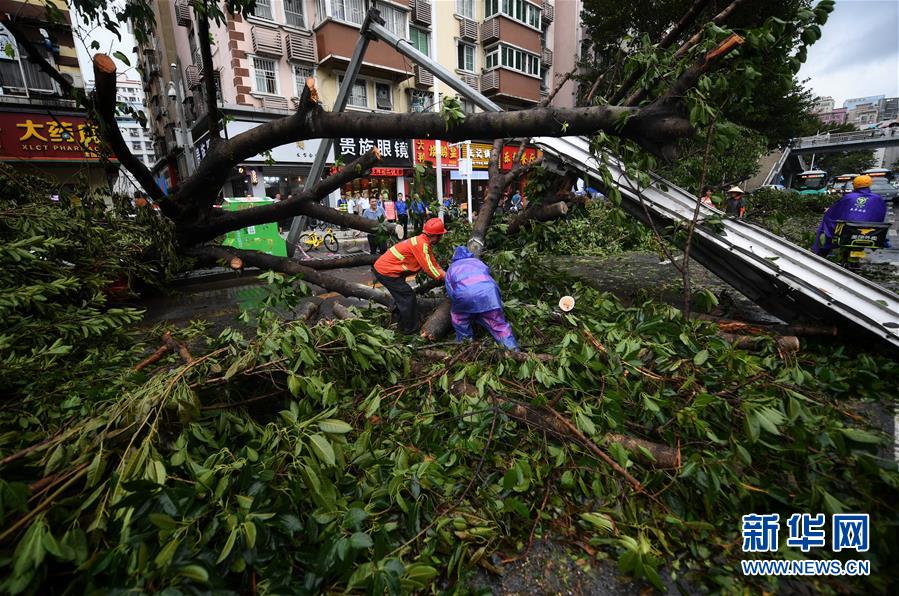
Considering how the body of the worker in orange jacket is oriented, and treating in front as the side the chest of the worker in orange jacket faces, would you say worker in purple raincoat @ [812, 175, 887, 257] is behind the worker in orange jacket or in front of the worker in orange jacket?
in front

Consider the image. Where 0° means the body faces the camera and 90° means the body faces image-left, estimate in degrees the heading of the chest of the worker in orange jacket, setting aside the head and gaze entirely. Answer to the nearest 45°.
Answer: approximately 270°

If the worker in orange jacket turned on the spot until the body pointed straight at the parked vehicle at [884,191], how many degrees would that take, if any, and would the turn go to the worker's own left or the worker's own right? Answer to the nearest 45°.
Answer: approximately 45° to the worker's own left

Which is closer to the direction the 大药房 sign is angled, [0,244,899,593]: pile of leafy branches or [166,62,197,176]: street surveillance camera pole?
the pile of leafy branches

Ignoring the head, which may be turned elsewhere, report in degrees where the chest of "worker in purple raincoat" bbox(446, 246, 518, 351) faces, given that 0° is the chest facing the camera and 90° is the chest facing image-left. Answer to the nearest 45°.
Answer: approximately 135°

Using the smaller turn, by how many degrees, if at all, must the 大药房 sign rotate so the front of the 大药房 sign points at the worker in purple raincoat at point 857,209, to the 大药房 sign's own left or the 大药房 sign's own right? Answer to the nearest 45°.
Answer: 0° — it already faces them

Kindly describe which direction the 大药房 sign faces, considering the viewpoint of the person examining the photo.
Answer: facing the viewer and to the right of the viewer

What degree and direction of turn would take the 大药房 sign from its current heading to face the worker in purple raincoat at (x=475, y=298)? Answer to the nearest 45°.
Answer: approximately 45° to its right

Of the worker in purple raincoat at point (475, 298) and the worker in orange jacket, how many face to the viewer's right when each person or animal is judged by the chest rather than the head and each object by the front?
1
